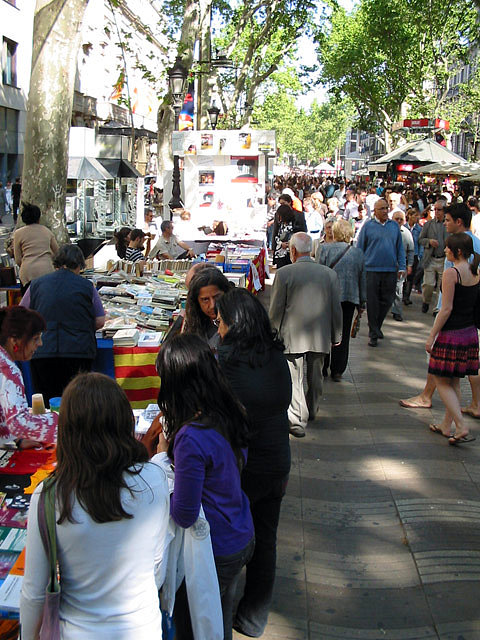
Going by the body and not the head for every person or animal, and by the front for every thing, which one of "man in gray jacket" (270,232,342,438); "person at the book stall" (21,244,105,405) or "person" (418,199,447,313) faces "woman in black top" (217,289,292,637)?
"person" (418,199,447,313)

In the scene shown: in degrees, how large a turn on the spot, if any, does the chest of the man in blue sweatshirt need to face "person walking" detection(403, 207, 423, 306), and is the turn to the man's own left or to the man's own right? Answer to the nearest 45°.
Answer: approximately 180°

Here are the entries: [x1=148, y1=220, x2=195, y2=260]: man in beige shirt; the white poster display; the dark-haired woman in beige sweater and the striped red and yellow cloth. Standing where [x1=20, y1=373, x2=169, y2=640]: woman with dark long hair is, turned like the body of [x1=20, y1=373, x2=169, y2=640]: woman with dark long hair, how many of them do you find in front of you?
4

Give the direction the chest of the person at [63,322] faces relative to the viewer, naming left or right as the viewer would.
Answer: facing away from the viewer

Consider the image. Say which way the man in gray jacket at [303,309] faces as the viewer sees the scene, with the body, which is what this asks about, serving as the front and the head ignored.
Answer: away from the camera

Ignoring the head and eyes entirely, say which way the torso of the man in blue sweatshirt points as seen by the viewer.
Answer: toward the camera

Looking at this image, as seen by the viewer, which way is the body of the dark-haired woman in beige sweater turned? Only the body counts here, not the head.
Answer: away from the camera

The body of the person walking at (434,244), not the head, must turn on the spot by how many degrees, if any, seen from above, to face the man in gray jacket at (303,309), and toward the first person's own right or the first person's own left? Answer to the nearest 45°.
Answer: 0° — they already face them

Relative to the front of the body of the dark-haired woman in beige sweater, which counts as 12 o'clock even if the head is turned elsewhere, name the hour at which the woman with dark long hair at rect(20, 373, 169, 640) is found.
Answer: The woman with dark long hair is roughly at 6 o'clock from the dark-haired woman in beige sweater.

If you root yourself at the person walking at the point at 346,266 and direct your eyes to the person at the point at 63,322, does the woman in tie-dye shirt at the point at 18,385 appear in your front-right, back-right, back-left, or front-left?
front-left

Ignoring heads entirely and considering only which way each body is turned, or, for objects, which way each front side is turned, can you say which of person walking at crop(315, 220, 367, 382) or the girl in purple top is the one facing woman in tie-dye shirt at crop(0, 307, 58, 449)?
the girl in purple top

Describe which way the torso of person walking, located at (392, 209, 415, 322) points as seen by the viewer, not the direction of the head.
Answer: toward the camera

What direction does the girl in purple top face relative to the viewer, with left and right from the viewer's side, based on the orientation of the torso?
facing away from the viewer and to the left of the viewer

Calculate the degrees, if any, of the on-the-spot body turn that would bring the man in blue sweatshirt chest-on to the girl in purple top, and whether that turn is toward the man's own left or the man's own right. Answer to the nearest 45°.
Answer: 0° — they already face them

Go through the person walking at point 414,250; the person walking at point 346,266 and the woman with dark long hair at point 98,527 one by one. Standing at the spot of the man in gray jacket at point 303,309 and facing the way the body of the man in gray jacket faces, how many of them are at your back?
1

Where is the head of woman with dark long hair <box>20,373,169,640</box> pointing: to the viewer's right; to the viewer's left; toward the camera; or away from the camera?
away from the camera

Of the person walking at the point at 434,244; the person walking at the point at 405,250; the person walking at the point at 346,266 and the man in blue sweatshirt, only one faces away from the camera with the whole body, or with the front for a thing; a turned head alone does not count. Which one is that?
the person walking at the point at 346,266

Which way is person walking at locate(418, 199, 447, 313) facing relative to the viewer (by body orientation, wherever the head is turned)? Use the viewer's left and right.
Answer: facing the viewer

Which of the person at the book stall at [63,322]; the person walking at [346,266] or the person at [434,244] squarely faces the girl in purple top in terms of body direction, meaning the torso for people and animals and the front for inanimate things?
the person at [434,244]

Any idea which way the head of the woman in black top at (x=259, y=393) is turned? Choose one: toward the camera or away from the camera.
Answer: away from the camera

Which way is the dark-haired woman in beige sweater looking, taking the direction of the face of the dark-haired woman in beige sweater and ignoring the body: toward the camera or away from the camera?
away from the camera
